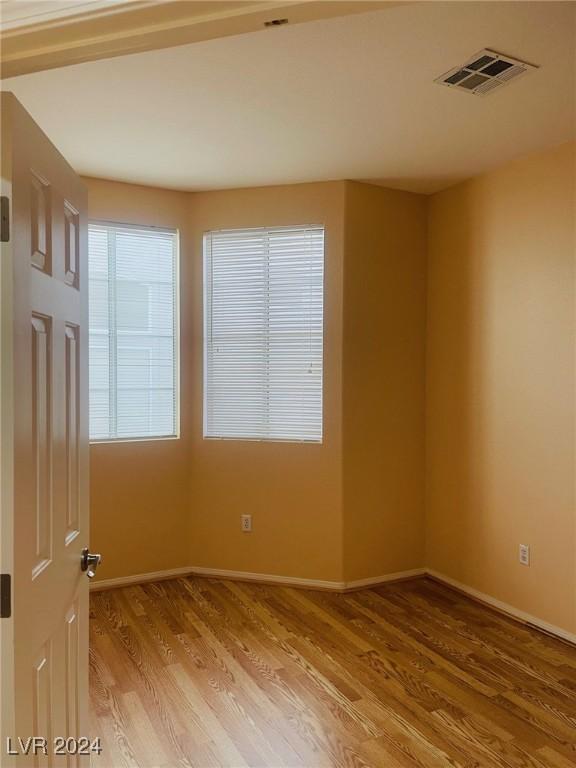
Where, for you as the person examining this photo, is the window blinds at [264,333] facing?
facing the viewer

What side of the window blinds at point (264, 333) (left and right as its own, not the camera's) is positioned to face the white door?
front

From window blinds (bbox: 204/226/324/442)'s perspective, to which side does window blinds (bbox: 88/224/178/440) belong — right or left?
on its right

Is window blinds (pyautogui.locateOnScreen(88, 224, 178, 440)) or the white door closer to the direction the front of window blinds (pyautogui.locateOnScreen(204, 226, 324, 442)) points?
the white door

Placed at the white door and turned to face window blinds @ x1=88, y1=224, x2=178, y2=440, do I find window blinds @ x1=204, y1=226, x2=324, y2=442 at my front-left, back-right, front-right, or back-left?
front-right
